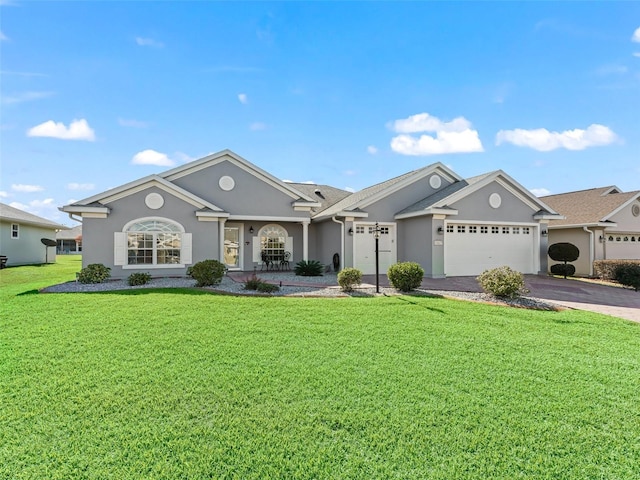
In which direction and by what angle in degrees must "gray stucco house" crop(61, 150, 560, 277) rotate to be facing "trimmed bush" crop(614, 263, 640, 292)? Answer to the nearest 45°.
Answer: approximately 90° to its left

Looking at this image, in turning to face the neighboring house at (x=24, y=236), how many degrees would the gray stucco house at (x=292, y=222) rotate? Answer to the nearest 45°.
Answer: approximately 135° to its right

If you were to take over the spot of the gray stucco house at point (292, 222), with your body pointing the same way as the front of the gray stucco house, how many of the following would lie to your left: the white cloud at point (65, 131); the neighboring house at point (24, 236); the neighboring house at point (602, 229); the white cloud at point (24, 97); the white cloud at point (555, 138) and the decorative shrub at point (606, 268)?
3

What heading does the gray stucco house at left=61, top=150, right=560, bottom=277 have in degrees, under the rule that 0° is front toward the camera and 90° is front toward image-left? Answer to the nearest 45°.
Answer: approximately 0°

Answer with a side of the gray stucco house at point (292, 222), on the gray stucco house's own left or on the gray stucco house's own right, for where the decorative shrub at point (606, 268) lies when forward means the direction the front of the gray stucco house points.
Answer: on the gray stucco house's own left

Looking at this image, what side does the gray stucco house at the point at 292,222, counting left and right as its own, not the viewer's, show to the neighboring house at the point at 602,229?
left

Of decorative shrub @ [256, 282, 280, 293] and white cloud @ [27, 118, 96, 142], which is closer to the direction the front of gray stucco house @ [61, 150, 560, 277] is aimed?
the decorative shrub

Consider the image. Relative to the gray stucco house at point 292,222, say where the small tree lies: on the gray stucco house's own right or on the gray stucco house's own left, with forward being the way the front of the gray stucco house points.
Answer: on the gray stucco house's own left

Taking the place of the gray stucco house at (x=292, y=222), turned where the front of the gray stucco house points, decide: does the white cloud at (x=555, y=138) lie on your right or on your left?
on your left

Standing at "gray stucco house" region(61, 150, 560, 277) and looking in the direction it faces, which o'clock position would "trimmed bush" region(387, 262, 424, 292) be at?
The trimmed bush is roughly at 11 o'clock from the gray stucco house.
